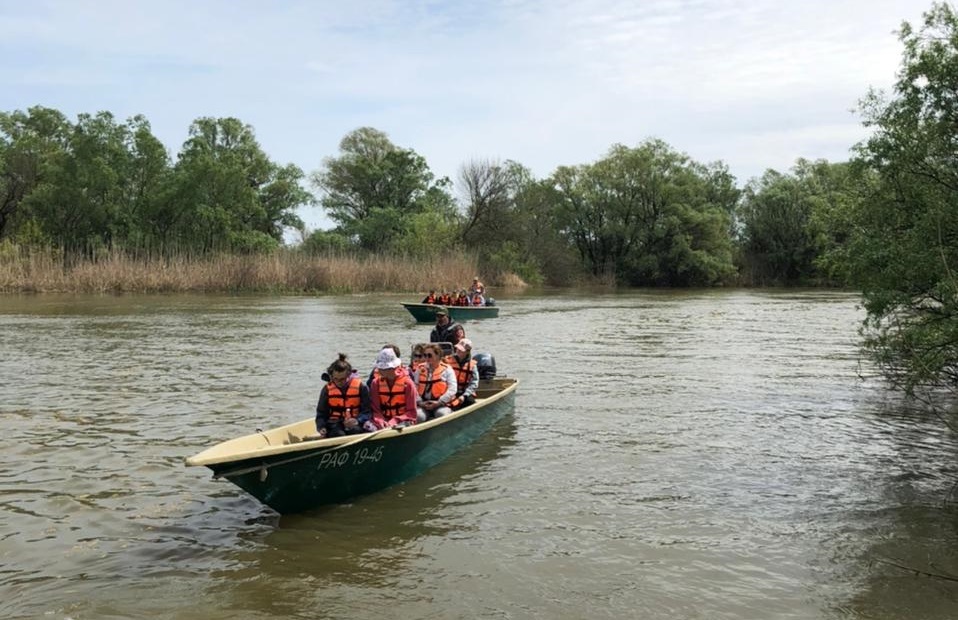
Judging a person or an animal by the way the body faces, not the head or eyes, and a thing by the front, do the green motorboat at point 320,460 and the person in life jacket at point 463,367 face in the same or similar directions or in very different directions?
same or similar directions

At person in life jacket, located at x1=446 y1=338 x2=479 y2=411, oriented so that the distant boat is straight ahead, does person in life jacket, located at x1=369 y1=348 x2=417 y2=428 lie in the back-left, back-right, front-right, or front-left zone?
back-left

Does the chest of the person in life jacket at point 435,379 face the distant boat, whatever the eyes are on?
no

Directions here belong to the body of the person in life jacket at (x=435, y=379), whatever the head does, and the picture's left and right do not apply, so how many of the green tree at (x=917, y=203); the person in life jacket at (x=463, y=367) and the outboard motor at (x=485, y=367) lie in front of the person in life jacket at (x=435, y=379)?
0

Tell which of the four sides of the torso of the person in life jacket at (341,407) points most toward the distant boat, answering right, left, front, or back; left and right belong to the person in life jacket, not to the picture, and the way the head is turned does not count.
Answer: back

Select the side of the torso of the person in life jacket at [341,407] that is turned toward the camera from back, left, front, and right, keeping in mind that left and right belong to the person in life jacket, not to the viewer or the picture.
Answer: front

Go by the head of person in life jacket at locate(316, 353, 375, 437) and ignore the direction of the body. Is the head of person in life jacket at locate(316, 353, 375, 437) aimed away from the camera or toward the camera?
toward the camera

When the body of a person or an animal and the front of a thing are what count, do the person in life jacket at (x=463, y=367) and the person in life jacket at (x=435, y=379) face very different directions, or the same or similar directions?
same or similar directions

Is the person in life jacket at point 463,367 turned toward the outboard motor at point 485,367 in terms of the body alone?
no

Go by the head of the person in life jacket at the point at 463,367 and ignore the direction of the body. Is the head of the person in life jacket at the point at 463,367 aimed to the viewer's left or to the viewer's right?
to the viewer's left

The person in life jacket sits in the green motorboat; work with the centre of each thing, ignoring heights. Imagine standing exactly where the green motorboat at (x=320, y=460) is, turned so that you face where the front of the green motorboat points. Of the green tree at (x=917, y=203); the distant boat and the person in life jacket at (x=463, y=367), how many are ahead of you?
0

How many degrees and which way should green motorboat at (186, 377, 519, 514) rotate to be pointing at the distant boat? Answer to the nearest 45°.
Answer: approximately 135° to its right

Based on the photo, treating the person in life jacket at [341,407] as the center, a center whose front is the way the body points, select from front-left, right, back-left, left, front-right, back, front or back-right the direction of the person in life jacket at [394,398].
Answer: back-left

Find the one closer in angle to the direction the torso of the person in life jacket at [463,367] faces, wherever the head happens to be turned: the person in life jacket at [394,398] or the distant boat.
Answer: the person in life jacket

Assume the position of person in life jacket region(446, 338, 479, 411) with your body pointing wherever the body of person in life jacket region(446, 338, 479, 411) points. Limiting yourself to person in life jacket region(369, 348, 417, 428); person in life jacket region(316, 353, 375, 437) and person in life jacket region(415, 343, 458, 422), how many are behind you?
0

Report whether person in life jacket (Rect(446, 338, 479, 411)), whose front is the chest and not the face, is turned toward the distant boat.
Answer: no

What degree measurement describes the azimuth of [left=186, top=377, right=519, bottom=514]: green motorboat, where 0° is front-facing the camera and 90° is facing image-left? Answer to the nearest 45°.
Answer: approximately 45°
